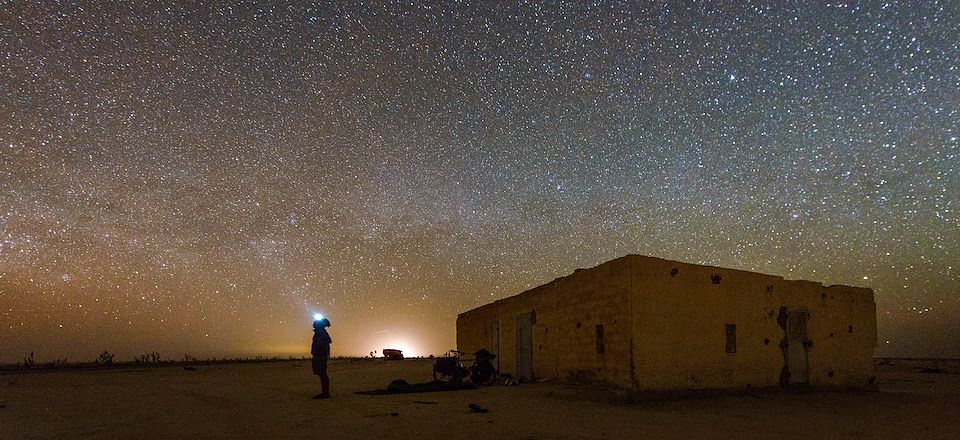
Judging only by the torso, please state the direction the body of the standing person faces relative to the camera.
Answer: to the viewer's left

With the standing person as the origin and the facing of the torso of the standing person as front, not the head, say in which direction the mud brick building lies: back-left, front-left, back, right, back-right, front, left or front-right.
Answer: back
